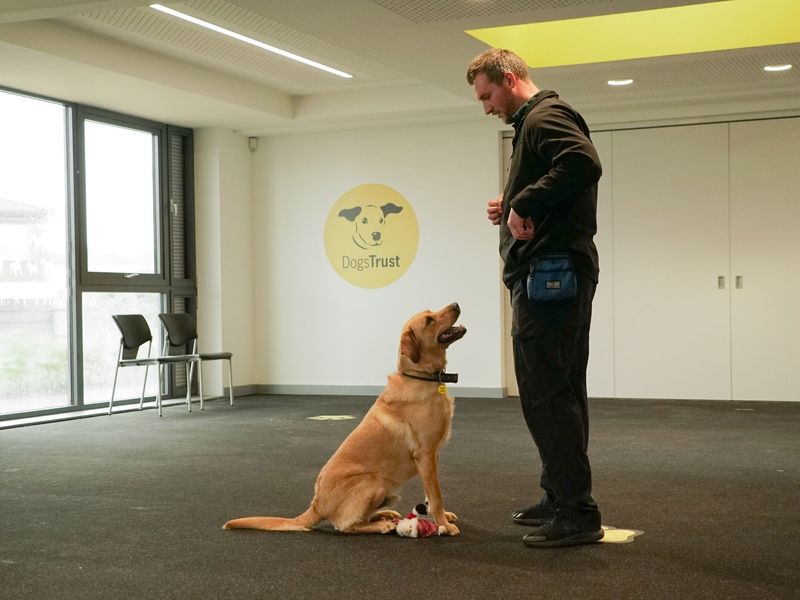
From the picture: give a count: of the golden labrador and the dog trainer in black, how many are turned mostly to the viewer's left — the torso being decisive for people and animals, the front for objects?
1

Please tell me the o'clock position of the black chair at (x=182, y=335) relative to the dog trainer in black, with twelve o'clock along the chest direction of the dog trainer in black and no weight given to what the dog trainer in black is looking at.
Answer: The black chair is roughly at 2 o'clock from the dog trainer in black.

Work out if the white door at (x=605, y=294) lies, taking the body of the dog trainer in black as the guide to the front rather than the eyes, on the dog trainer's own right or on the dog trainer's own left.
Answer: on the dog trainer's own right

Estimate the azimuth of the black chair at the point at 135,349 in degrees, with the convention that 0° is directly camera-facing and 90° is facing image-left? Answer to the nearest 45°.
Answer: approximately 315°

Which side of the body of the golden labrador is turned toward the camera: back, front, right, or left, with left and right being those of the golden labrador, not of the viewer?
right

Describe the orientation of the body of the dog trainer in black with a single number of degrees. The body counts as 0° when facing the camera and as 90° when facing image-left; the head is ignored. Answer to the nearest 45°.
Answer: approximately 90°
